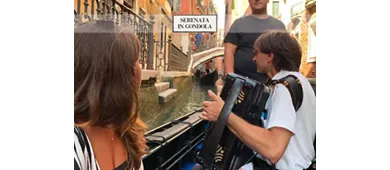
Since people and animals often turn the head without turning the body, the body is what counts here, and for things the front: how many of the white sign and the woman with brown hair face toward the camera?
1

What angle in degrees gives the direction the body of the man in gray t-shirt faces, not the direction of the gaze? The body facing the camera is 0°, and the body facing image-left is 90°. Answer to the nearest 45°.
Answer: approximately 0°

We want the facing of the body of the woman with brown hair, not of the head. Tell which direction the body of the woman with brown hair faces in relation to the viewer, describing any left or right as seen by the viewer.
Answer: facing away from the viewer and to the right of the viewer

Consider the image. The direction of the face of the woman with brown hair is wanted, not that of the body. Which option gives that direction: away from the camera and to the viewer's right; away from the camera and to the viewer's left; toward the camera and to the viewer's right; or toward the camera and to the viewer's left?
away from the camera and to the viewer's right

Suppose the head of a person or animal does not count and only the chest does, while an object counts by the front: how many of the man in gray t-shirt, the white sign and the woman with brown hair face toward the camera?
2
